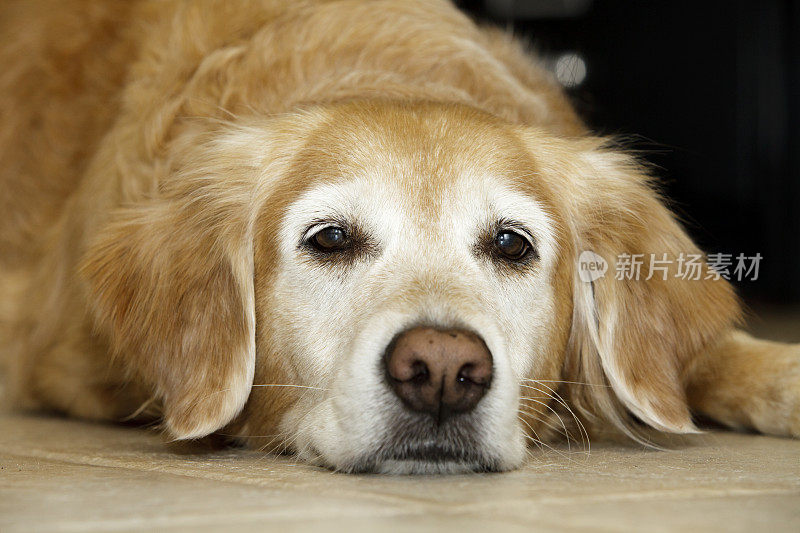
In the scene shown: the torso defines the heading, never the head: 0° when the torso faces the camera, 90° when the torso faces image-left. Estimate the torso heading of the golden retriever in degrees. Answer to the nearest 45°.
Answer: approximately 0°
